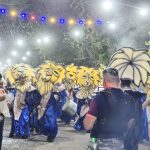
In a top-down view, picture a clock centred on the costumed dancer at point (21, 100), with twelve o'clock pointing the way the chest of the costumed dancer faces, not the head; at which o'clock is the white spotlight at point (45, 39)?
The white spotlight is roughly at 6 o'clock from the costumed dancer.

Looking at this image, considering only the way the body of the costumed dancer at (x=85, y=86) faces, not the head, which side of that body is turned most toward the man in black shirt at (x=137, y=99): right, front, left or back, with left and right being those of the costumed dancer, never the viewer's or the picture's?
front

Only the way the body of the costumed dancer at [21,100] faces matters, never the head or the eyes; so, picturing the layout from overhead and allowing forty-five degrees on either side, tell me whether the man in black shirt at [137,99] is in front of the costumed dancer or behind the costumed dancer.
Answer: in front

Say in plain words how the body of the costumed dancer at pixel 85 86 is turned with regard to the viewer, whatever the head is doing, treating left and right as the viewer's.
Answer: facing the viewer

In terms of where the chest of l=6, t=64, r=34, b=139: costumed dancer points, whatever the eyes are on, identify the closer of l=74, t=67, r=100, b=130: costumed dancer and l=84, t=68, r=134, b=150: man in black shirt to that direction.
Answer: the man in black shirt

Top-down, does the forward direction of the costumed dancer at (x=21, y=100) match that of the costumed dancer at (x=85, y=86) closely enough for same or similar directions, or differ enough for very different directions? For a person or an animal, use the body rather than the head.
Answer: same or similar directions

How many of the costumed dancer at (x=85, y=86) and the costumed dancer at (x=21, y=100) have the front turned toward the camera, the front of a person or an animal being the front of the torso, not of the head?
2

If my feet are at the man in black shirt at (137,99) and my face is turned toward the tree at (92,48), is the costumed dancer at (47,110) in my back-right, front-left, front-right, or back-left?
front-left
